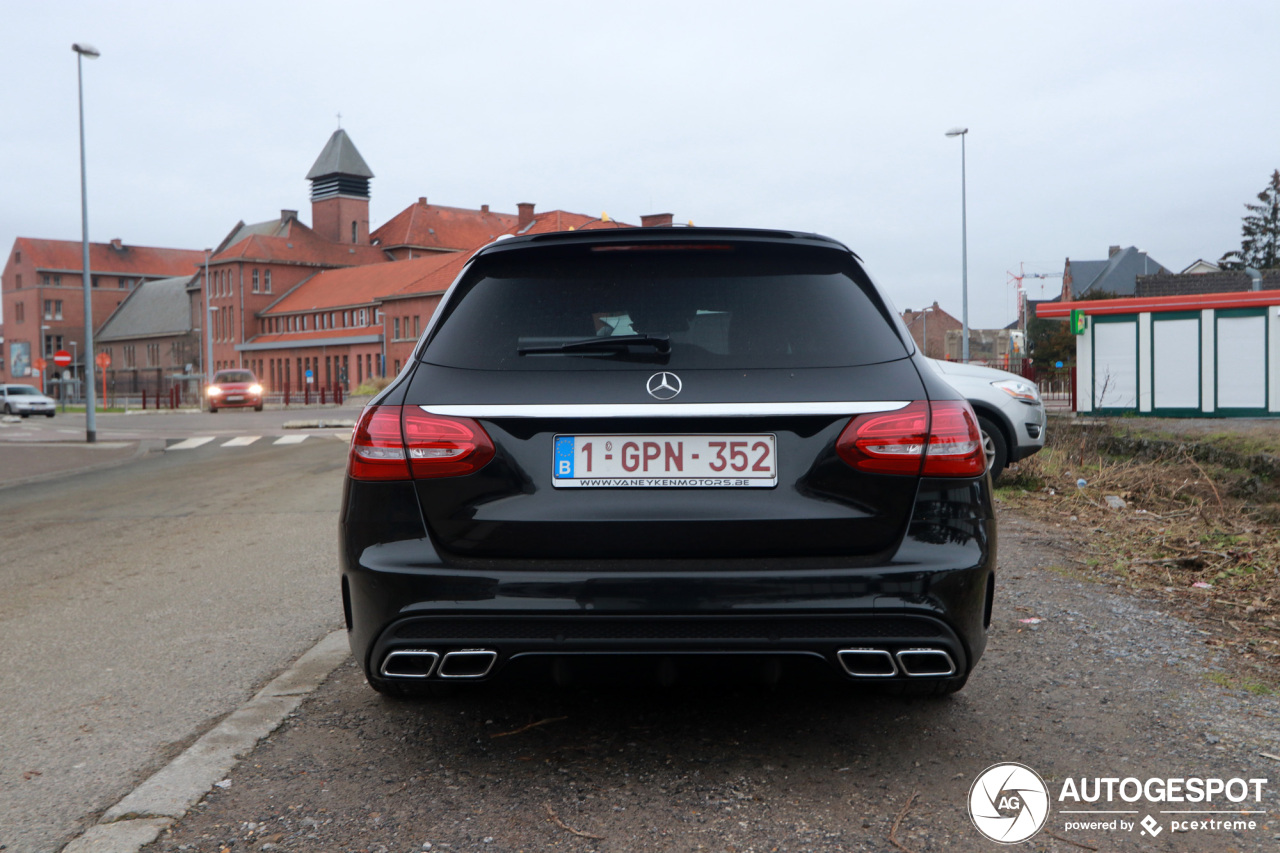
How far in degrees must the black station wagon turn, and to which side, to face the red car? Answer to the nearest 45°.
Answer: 0° — it already faces it

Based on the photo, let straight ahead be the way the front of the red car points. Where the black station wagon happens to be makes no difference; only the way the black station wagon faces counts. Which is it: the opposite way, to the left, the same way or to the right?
the opposite way

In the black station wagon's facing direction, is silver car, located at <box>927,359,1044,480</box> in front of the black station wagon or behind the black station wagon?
in front

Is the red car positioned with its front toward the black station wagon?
yes

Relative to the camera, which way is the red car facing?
toward the camera

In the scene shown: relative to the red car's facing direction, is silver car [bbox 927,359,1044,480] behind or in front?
in front

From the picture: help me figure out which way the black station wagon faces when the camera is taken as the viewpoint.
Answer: facing away from the viewer

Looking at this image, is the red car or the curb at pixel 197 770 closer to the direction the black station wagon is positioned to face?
the red car

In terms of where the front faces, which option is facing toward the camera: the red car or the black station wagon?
the red car

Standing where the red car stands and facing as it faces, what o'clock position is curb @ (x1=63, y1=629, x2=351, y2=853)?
The curb is roughly at 12 o'clock from the red car.

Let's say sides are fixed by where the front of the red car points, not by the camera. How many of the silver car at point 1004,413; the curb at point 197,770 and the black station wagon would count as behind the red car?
0

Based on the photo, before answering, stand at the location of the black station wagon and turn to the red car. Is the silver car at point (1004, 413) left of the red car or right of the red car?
right
